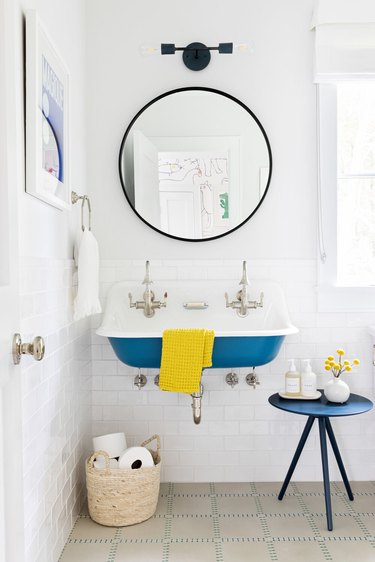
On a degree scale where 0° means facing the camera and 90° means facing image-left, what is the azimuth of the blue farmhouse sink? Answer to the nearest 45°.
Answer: approximately 0°

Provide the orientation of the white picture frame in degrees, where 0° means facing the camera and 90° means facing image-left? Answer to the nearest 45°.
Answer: approximately 270°

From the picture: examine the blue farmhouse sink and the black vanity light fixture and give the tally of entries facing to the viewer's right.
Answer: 0

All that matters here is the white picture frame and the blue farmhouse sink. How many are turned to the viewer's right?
1

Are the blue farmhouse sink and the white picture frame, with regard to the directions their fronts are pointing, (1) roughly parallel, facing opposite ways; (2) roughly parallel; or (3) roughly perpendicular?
roughly perpendicular

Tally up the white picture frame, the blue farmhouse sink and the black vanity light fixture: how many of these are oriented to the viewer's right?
1

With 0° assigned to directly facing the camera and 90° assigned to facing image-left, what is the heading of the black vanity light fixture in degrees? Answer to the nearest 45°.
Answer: approximately 0°

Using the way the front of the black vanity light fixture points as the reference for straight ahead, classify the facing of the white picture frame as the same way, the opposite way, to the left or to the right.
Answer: to the left
